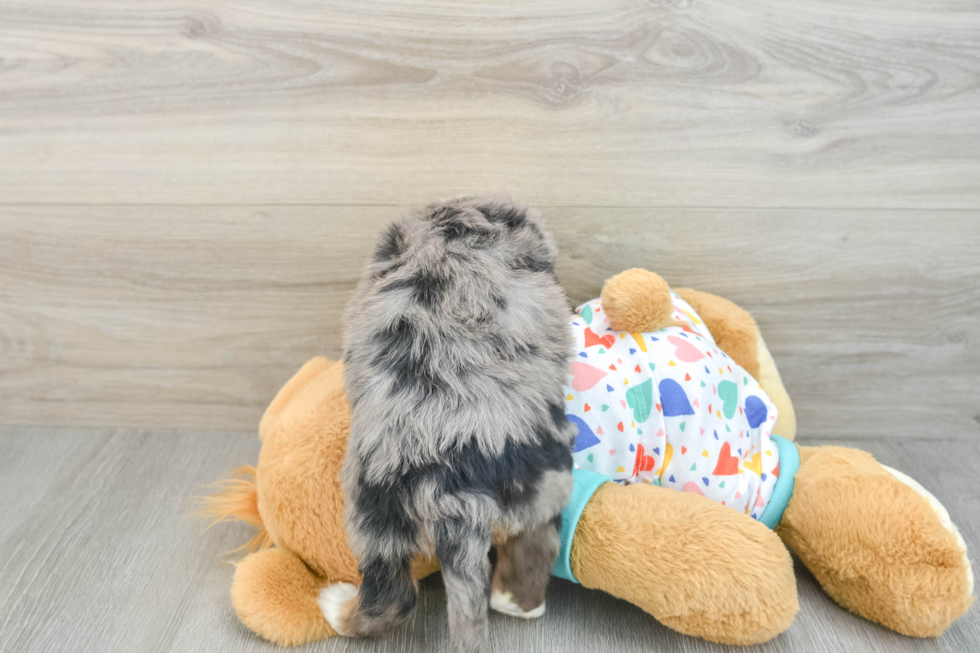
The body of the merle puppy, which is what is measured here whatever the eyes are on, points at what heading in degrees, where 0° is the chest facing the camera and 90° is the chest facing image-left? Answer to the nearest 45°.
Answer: approximately 180°
